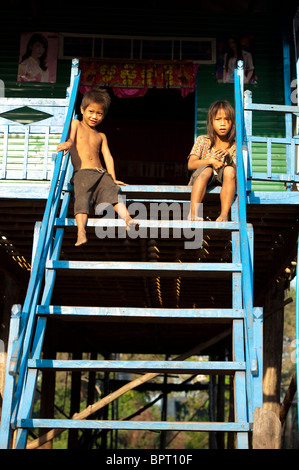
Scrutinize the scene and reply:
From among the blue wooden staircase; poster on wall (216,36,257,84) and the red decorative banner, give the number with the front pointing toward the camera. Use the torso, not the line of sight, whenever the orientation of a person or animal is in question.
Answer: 3

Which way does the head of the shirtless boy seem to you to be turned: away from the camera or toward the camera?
toward the camera

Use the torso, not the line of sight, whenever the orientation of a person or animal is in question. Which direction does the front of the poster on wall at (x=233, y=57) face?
toward the camera

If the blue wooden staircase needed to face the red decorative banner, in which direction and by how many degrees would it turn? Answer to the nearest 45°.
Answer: approximately 180°

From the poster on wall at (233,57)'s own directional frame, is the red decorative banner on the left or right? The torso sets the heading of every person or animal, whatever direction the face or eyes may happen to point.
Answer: on its right

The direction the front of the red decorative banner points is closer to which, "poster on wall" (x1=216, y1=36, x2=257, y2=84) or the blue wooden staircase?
the blue wooden staircase

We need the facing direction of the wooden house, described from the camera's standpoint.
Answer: facing the viewer

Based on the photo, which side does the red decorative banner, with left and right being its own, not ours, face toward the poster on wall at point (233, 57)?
left

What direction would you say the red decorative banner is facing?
toward the camera
